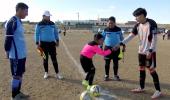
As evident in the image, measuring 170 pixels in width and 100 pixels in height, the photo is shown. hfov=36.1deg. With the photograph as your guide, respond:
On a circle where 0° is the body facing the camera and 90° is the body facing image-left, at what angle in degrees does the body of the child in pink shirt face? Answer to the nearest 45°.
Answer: approximately 270°
